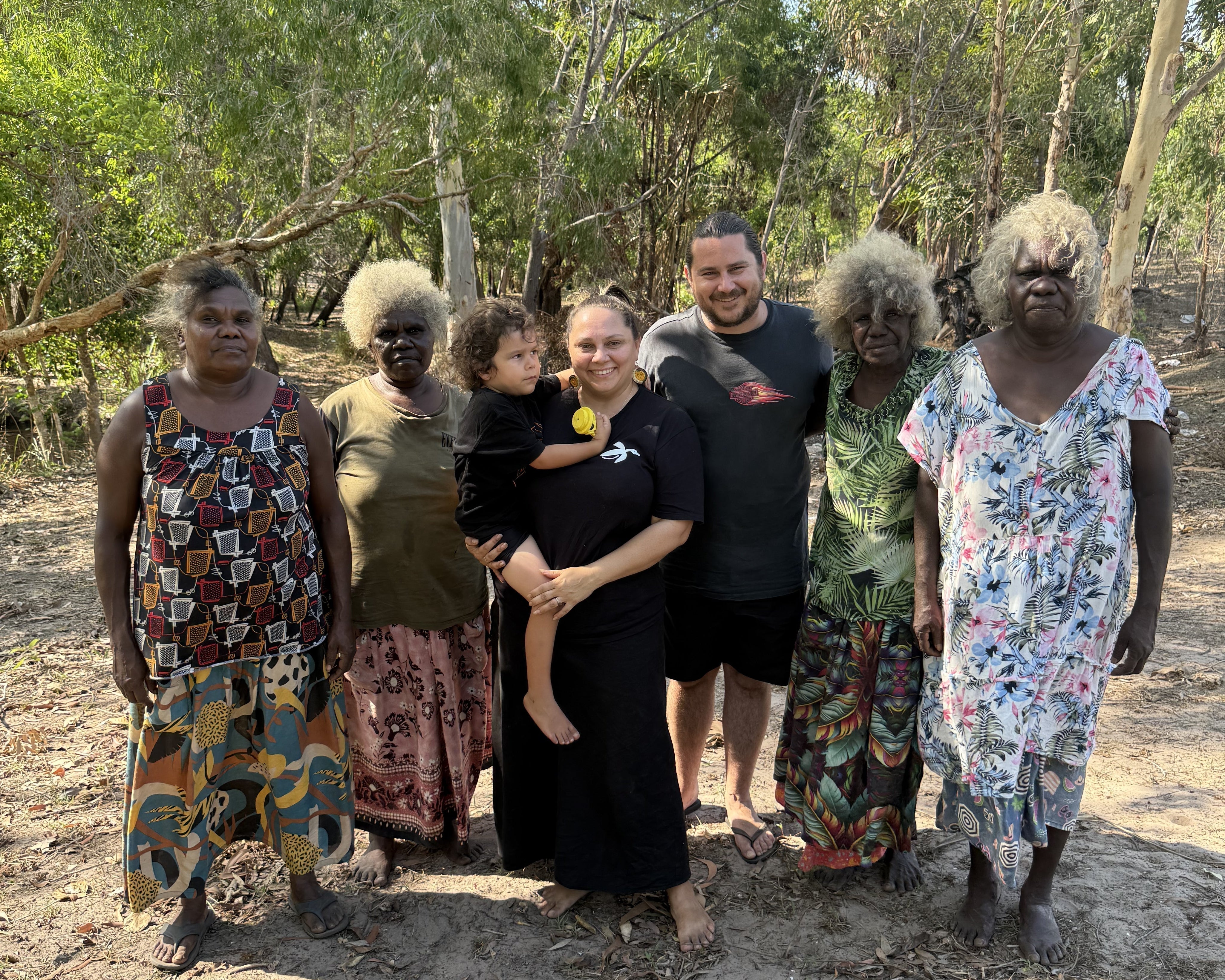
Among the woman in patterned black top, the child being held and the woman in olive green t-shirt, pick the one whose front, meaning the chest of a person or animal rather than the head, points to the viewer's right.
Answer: the child being held

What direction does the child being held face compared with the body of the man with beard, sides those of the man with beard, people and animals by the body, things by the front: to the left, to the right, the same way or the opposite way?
to the left

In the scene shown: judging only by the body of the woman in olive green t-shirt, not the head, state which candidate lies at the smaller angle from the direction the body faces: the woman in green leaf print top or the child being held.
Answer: the child being held

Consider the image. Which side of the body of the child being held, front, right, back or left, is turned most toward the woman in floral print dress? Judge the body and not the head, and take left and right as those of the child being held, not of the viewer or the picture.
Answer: front

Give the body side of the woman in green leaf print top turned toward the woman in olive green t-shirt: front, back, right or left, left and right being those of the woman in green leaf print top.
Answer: right

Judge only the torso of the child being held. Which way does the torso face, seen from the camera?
to the viewer's right

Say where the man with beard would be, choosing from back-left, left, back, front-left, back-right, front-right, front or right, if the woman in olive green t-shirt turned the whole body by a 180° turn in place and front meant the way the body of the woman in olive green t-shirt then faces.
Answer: right
